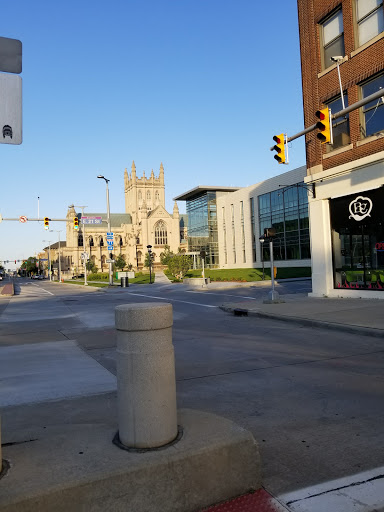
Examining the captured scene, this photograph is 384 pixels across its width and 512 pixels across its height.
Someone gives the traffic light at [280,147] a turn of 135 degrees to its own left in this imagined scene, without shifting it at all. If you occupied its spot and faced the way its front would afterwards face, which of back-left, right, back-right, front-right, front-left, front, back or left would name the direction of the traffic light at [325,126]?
front-right

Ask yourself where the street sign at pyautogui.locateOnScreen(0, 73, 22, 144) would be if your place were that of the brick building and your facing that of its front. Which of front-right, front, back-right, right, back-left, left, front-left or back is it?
front-left

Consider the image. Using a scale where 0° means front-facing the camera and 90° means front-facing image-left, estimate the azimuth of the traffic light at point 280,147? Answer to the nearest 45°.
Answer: approximately 45°

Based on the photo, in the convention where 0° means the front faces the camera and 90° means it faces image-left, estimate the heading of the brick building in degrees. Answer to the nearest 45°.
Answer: approximately 45°

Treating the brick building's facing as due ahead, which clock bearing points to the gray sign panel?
The gray sign panel is roughly at 11 o'clock from the brick building.

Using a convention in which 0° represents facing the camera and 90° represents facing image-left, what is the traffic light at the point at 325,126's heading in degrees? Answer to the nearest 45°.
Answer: approximately 45°

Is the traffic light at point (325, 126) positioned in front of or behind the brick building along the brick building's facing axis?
in front

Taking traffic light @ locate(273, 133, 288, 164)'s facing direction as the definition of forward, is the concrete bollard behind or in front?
in front
